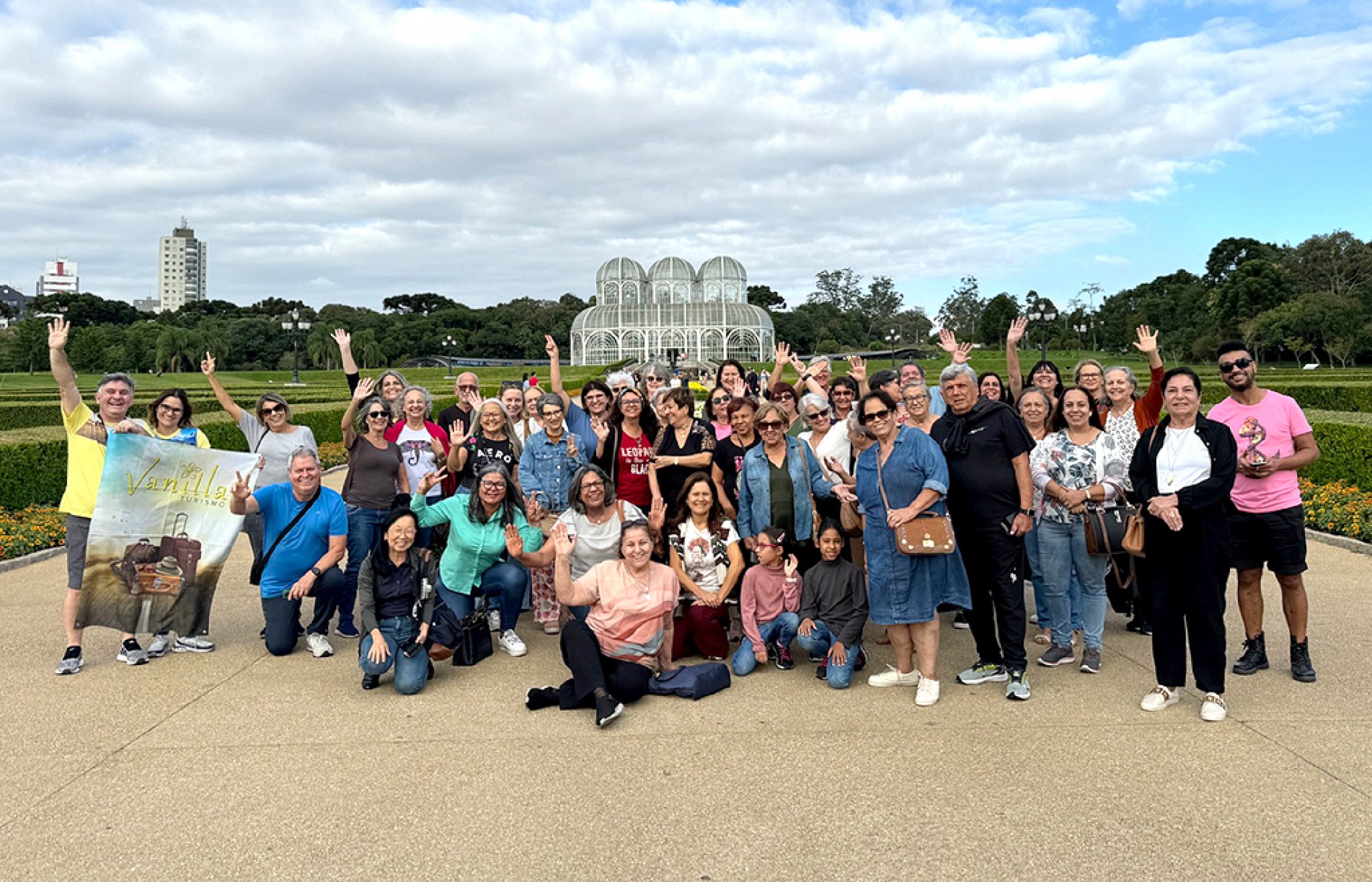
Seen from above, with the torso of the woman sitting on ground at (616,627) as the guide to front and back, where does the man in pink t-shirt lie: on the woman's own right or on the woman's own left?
on the woman's own left

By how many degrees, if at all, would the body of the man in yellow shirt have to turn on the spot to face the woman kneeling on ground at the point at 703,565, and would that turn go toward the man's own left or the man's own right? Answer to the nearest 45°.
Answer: approximately 45° to the man's own left

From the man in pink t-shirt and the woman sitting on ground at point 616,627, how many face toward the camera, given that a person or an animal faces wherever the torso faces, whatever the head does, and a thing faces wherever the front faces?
2

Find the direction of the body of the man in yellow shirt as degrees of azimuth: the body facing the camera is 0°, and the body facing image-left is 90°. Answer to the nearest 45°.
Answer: approximately 0°

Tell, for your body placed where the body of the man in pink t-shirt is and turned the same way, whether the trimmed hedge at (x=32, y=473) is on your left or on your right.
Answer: on your right

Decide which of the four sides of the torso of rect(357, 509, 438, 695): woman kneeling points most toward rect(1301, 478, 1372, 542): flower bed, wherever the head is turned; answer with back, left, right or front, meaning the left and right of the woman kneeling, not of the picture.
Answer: left
